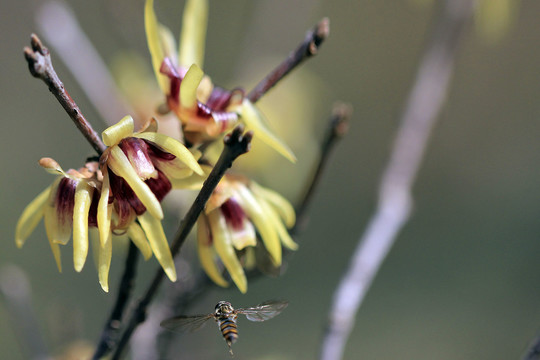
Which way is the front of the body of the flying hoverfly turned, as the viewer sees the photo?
away from the camera

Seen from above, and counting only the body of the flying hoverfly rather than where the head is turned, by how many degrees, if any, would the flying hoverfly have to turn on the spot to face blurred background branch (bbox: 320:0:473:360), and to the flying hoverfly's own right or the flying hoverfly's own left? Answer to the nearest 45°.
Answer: approximately 45° to the flying hoverfly's own right

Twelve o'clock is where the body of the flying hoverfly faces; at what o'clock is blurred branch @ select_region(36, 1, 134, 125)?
The blurred branch is roughly at 12 o'clock from the flying hoverfly.

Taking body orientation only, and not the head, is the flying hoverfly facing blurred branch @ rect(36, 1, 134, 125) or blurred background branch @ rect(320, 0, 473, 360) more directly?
the blurred branch
